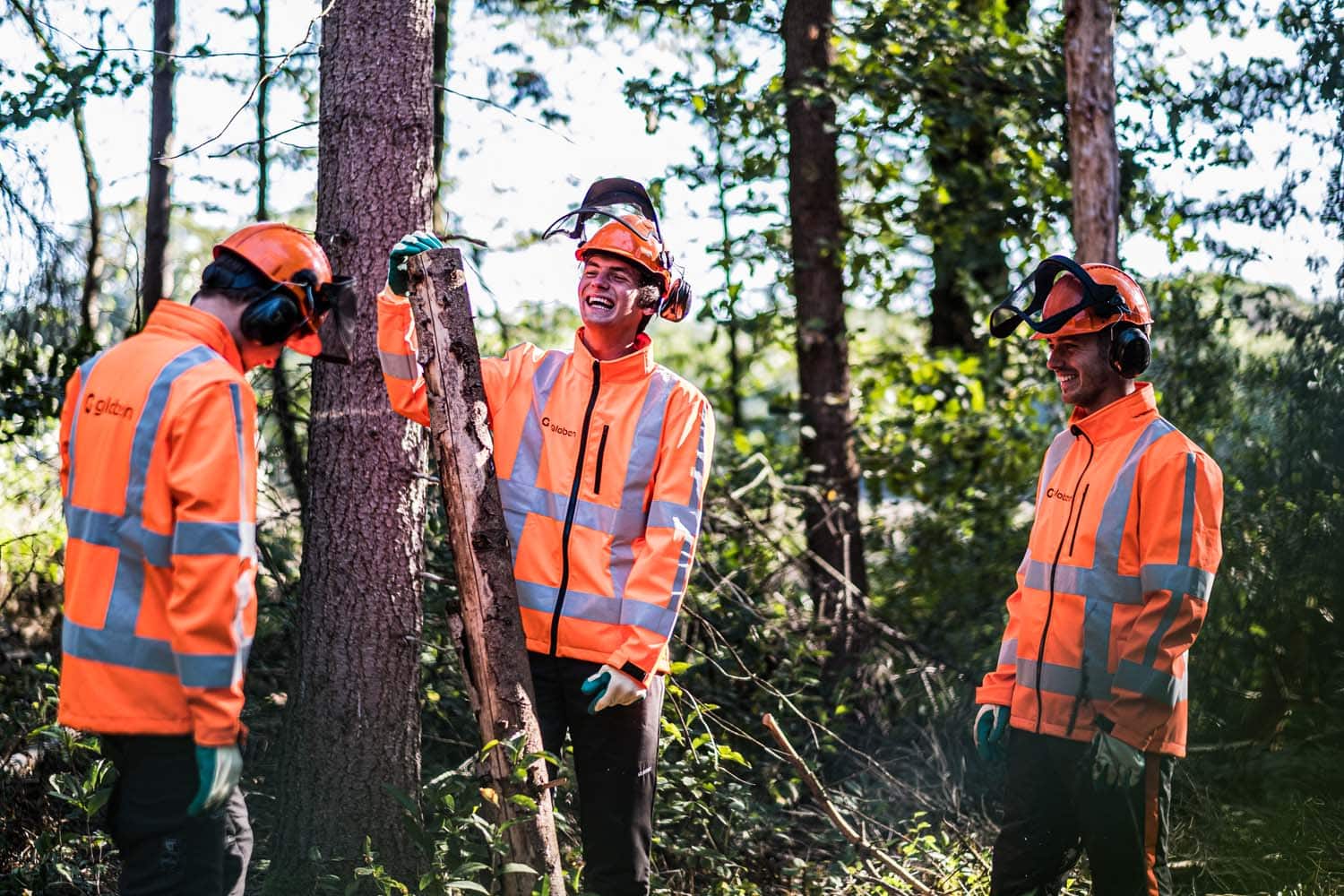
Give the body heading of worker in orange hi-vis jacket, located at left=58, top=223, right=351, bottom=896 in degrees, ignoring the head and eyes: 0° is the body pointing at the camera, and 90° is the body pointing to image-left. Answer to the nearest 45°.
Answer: approximately 225°

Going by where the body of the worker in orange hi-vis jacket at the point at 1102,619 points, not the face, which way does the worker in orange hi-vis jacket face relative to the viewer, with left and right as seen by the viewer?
facing the viewer and to the left of the viewer

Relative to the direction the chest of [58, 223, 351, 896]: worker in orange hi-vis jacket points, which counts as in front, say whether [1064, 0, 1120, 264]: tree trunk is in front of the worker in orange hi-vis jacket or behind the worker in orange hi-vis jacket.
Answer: in front

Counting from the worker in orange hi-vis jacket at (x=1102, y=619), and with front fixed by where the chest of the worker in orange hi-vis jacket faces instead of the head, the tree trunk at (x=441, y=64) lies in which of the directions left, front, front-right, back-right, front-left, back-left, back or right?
right

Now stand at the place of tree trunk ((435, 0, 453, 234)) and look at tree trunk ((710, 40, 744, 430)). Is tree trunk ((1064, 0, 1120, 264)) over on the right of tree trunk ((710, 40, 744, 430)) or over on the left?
right

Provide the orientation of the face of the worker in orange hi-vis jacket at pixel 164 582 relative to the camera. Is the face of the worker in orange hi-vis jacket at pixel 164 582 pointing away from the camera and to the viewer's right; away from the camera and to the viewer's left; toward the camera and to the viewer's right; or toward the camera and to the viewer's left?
away from the camera and to the viewer's right

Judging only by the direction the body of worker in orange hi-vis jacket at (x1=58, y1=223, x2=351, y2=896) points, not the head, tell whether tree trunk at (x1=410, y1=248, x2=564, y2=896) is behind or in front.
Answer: in front

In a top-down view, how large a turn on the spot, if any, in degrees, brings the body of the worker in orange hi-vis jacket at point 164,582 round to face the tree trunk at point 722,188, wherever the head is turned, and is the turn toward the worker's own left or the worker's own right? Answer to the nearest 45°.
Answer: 0° — they already face it

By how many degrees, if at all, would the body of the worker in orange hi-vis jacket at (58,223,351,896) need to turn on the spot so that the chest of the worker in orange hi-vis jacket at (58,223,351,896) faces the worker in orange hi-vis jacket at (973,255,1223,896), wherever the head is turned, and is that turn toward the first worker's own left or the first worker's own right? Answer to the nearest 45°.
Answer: approximately 45° to the first worker's own right

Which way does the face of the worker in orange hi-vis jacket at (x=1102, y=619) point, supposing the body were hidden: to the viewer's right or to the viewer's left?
to the viewer's left

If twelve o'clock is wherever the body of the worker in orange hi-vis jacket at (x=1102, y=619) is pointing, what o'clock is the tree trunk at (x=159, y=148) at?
The tree trunk is roughly at 2 o'clock from the worker in orange hi-vis jacket.
